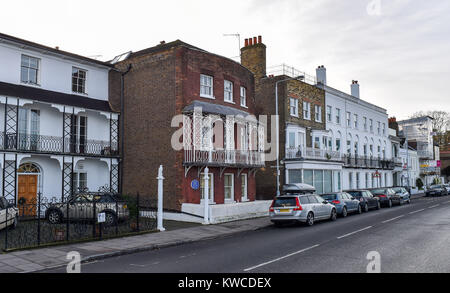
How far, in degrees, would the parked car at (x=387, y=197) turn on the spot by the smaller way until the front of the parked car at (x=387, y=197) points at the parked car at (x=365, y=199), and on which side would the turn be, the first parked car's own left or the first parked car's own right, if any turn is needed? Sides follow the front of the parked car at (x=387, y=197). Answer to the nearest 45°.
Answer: approximately 135° to the first parked car's own right

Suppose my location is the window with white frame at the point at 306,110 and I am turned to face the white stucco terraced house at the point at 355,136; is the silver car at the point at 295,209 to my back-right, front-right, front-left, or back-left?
back-right

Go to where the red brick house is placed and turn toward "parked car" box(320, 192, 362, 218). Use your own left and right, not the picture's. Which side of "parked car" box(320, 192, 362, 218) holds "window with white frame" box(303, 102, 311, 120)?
left

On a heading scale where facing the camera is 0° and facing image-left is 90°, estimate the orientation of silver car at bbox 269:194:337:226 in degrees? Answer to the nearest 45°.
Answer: approximately 225°

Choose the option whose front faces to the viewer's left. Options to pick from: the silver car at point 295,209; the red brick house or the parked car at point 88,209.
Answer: the parked car

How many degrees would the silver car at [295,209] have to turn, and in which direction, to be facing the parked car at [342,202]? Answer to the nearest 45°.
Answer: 0° — it already faces it

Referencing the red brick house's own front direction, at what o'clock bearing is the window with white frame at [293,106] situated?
The window with white frame is roughly at 9 o'clock from the red brick house.

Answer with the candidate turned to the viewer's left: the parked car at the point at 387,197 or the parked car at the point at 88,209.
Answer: the parked car at the point at 88,209

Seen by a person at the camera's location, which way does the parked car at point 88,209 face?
facing to the left of the viewer

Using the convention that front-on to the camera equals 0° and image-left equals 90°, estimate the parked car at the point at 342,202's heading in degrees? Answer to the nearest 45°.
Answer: approximately 225°

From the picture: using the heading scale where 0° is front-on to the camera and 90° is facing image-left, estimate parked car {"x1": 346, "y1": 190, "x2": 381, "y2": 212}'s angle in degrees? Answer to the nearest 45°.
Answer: approximately 225°

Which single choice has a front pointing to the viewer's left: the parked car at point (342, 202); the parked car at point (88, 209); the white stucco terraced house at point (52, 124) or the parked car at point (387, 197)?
the parked car at point (88, 209)
